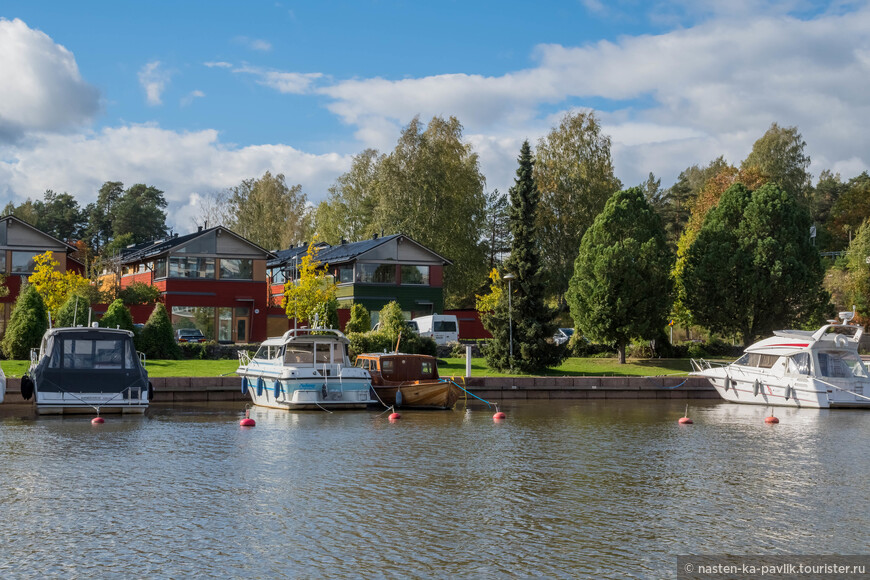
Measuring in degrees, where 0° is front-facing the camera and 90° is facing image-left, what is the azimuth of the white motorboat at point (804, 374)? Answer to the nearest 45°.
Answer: approximately 135°

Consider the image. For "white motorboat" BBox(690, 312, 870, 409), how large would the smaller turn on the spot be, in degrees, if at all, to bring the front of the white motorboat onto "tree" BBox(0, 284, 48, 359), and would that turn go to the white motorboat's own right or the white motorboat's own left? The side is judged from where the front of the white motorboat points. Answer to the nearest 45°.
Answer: approximately 45° to the white motorboat's own left

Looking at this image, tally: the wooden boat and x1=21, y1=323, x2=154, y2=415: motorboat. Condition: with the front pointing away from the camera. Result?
1

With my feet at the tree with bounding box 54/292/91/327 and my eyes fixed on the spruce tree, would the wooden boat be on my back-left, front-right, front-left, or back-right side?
front-right

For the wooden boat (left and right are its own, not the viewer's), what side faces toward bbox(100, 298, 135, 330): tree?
back

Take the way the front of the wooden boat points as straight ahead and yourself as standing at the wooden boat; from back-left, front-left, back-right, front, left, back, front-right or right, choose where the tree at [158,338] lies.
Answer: back

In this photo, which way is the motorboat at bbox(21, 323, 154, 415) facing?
away from the camera

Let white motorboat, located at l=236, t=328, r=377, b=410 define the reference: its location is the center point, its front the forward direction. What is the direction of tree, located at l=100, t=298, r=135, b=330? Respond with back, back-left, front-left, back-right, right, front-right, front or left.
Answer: front

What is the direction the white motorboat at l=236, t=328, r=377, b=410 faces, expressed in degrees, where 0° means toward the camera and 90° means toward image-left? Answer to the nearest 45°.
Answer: approximately 135°
